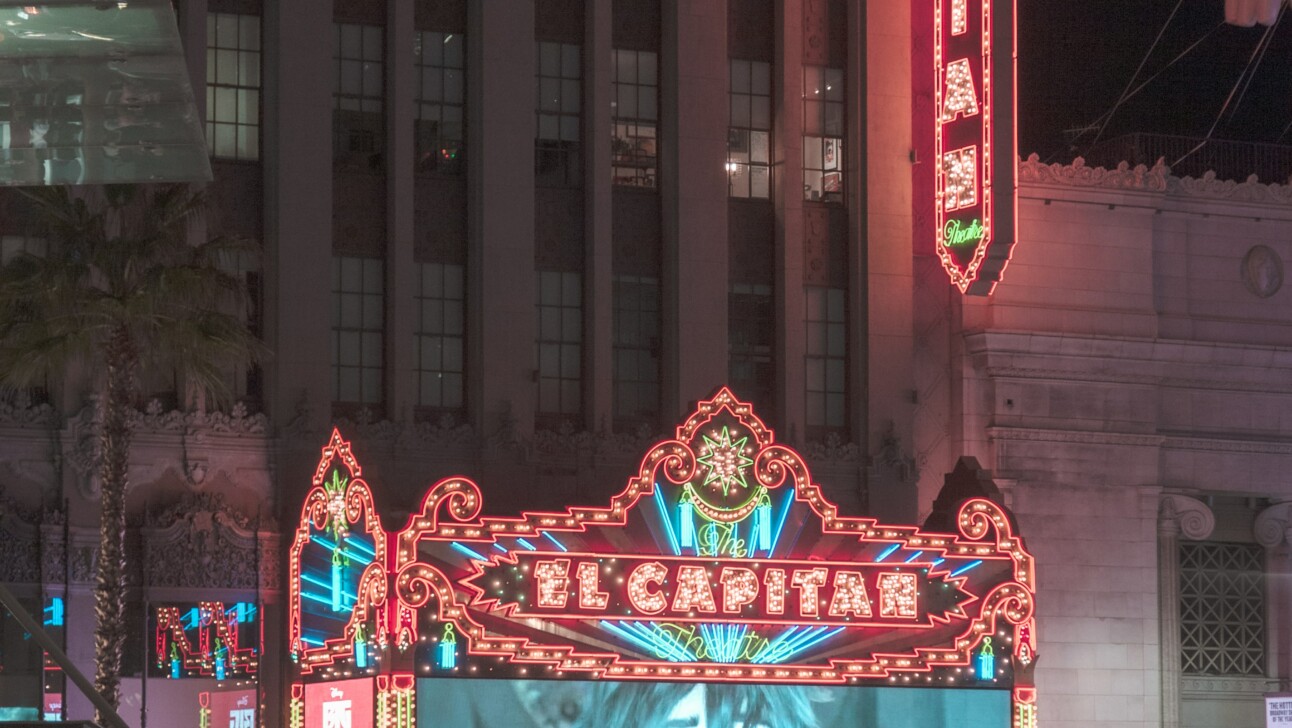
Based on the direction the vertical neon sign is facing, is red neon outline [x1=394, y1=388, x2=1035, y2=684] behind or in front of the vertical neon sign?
in front

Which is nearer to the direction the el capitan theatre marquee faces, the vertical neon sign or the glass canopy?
the glass canopy

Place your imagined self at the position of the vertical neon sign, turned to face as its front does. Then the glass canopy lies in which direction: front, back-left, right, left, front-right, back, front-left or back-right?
front-left

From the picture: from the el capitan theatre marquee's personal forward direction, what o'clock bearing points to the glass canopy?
The glass canopy is roughly at 12 o'clock from the el capitan theatre marquee.

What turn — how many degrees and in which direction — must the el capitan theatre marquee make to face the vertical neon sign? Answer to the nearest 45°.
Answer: approximately 135° to its left

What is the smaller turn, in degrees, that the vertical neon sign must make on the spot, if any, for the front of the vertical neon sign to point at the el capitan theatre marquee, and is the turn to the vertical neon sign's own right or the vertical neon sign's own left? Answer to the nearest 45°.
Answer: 0° — it already faces it

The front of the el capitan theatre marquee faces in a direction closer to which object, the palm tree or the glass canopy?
the glass canopy

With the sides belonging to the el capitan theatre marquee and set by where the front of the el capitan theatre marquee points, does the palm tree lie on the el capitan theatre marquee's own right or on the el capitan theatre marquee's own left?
on the el capitan theatre marquee's own right

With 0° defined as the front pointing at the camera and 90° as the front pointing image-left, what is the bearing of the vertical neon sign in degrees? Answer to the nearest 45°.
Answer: approximately 45°

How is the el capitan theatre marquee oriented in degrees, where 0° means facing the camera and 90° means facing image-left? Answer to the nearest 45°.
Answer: approximately 0°

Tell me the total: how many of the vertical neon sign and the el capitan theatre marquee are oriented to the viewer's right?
0
